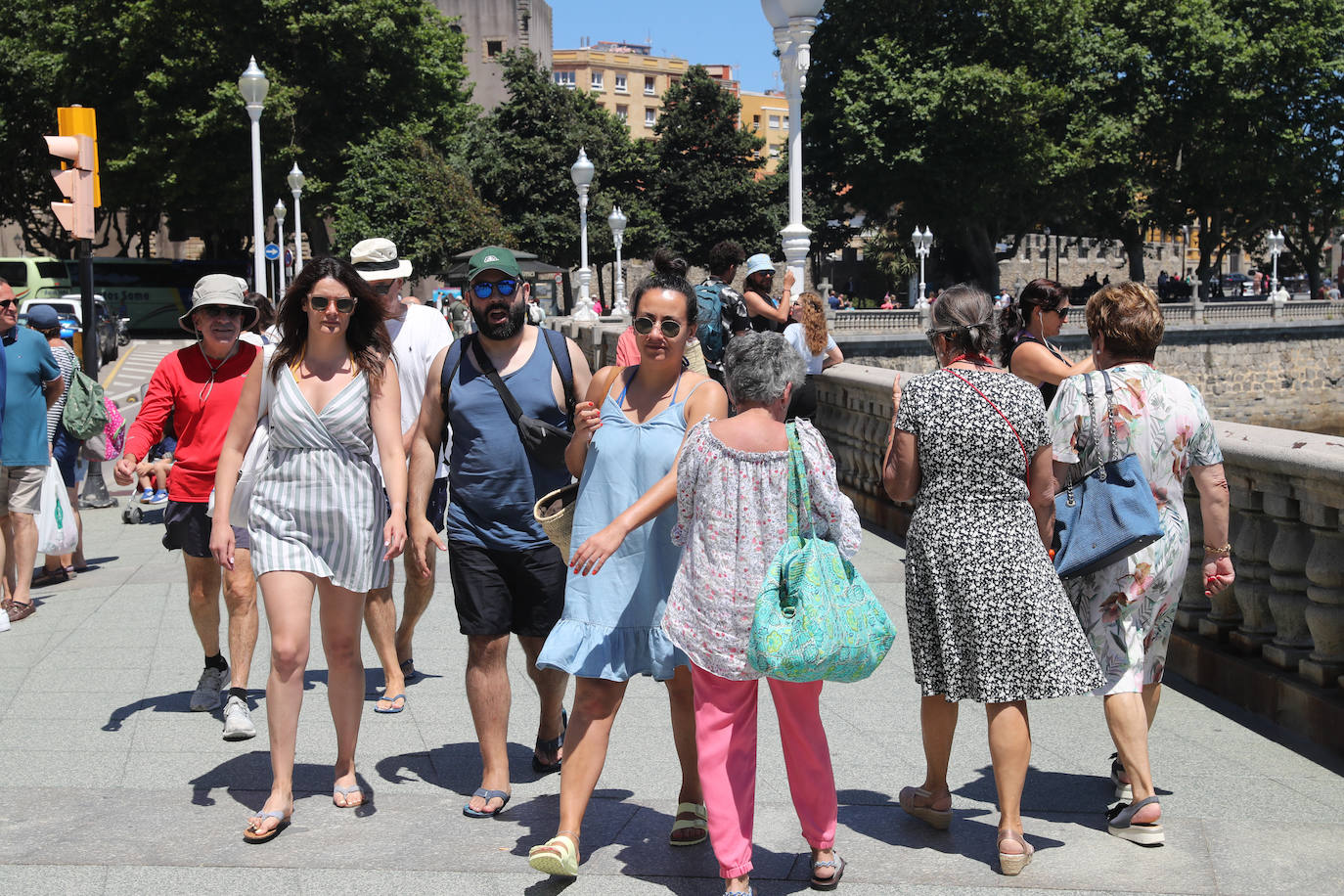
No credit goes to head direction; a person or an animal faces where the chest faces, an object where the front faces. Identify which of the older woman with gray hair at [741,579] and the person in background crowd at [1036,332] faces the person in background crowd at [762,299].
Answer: the older woman with gray hair

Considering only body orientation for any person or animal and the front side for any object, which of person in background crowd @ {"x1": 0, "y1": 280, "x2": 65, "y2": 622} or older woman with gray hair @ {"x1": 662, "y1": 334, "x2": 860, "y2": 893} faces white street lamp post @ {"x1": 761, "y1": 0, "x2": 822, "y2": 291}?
the older woman with gray hair

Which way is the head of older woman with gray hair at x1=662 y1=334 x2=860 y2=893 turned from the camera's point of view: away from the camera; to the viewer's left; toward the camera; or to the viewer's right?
away from the camera

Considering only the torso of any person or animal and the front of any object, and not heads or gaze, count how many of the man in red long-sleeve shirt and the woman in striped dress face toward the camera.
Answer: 2

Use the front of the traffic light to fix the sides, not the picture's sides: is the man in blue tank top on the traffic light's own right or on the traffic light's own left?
on the traffic light's own left

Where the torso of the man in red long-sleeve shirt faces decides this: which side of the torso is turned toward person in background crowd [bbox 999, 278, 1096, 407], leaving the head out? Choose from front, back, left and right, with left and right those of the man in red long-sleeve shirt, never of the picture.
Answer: left

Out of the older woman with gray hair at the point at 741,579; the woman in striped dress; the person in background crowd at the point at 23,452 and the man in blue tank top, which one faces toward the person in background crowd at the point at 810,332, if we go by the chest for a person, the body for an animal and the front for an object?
the older woman with gray hair

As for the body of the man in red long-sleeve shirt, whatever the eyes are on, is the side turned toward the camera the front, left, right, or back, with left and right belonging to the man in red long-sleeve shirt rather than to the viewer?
front

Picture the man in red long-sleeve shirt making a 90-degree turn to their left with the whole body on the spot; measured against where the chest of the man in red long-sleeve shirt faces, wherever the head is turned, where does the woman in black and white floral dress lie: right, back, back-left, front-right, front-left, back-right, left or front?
front-right

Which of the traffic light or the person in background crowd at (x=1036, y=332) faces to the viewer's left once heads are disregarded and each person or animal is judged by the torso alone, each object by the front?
the traffic light

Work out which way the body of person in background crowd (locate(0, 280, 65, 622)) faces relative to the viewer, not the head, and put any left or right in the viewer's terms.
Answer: facing the viewer and to the left of the viewer

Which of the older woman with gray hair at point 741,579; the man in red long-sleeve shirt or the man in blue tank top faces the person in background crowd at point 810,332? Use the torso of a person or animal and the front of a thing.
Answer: the older woman with gray hair

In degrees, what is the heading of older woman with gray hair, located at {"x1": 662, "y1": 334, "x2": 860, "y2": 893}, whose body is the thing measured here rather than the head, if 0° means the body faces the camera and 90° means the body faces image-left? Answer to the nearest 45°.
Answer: approximately 180°
